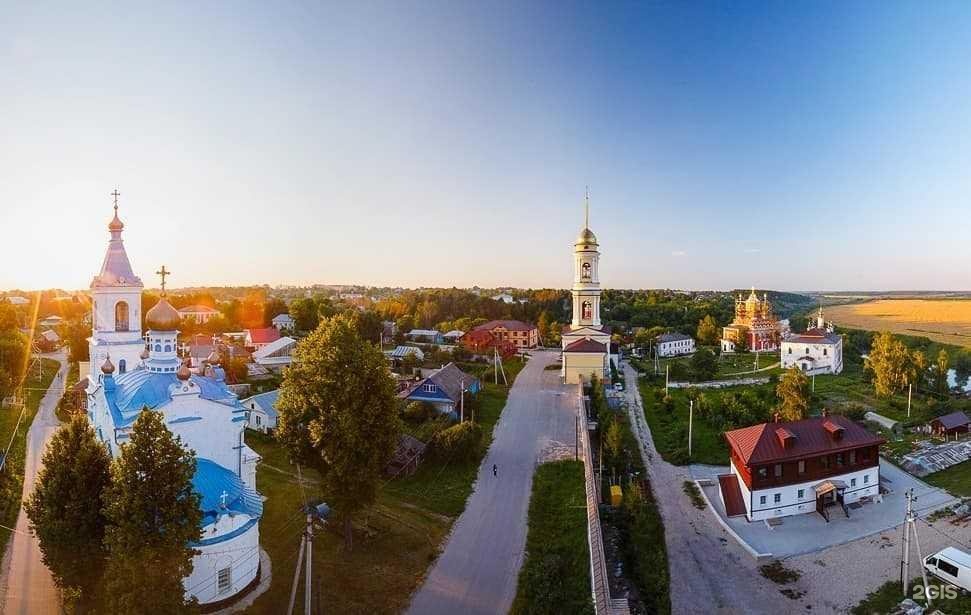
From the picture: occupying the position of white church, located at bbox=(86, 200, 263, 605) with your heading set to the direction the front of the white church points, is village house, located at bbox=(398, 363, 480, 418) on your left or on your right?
on your right

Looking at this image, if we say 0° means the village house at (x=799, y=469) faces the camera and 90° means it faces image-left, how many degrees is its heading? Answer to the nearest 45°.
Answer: approximately 0°

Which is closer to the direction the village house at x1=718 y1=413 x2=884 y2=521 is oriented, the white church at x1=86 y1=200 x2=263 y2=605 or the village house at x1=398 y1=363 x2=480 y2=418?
the white church

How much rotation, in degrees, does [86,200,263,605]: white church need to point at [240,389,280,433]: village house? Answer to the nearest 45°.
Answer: approximately 45° to its right

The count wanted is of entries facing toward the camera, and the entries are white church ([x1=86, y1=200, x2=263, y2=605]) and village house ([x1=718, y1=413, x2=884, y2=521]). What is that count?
1

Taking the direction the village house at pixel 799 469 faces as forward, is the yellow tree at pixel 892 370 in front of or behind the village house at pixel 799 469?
behind

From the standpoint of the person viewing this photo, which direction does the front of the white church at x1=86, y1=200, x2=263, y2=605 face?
facing away from the viewer and to the left of the viewer

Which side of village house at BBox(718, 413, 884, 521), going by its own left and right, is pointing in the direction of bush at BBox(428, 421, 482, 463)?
right
